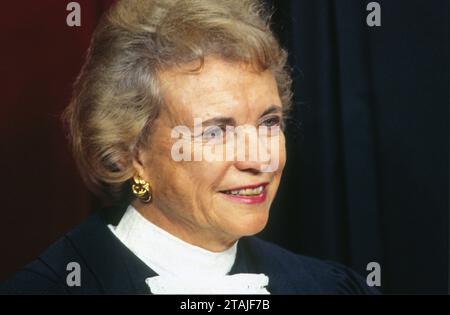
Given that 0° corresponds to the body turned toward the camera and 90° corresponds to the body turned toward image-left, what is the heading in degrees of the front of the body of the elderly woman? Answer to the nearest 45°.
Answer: approximately 315°
